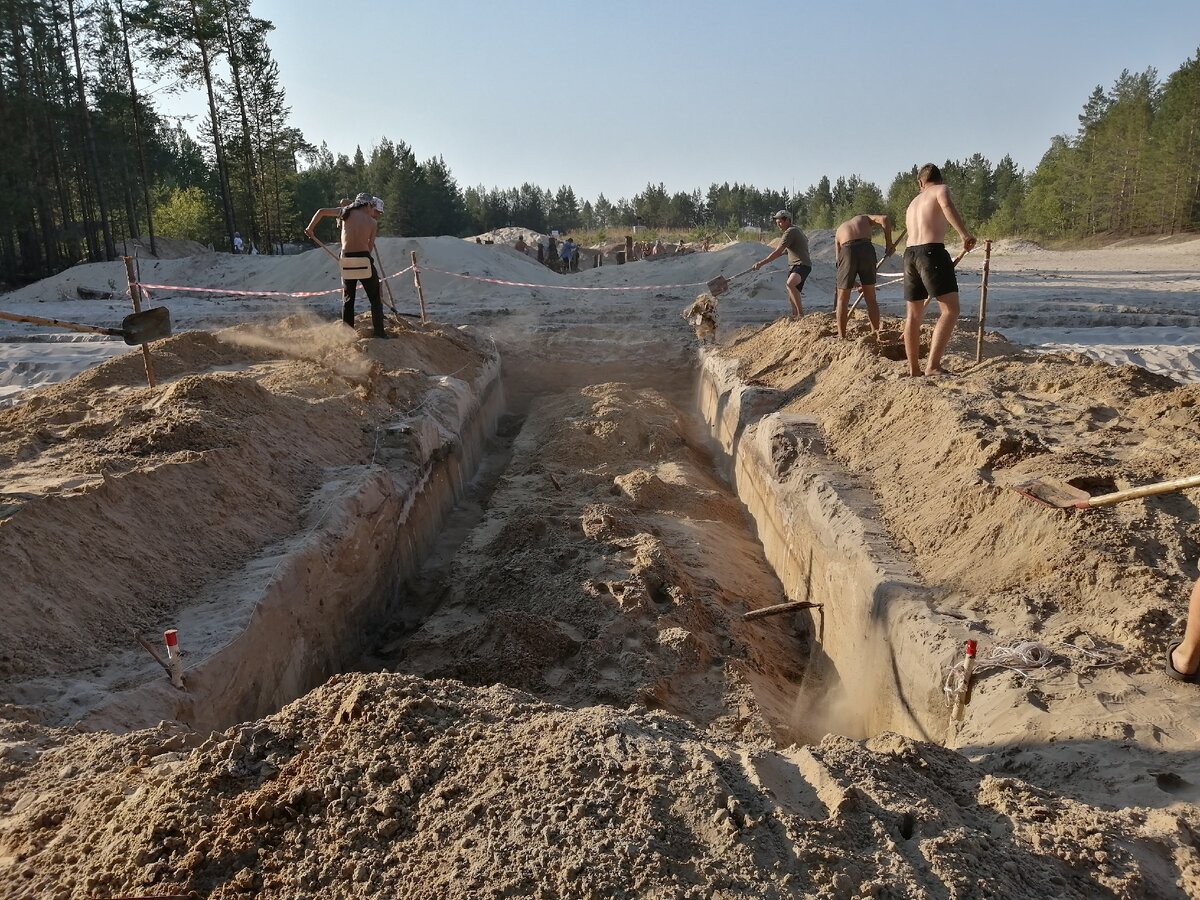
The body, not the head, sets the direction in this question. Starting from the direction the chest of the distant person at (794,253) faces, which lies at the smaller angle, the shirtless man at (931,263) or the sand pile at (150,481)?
the sand pile

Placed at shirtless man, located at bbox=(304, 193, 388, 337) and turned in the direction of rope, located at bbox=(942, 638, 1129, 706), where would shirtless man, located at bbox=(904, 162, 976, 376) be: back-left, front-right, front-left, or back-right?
front-left

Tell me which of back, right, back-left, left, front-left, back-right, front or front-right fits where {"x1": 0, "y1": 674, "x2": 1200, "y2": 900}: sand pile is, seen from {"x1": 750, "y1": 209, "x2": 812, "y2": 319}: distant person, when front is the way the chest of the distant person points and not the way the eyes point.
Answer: left

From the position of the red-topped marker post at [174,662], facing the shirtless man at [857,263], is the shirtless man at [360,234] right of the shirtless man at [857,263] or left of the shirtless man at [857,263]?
left

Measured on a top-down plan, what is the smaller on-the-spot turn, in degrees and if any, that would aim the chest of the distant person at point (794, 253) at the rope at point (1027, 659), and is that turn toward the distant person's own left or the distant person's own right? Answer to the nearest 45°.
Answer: approximately 90° to the distant person's own left

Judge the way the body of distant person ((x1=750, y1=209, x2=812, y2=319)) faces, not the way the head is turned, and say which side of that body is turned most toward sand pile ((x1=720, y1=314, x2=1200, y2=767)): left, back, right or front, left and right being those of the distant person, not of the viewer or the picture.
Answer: left

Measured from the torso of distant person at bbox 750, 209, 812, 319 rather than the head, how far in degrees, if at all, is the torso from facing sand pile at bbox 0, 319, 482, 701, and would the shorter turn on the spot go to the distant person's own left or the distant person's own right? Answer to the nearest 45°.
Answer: approximately 45° to the distant person's own left

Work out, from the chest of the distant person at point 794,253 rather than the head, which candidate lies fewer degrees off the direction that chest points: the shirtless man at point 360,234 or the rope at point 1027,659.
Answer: the shirtless man

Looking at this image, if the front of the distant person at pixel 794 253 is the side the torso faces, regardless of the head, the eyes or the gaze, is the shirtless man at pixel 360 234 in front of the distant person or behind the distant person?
in front

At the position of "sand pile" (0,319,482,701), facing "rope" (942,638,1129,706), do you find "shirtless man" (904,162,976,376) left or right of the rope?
left

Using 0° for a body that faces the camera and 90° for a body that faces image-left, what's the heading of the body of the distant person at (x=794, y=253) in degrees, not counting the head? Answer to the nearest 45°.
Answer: approximately 90°
